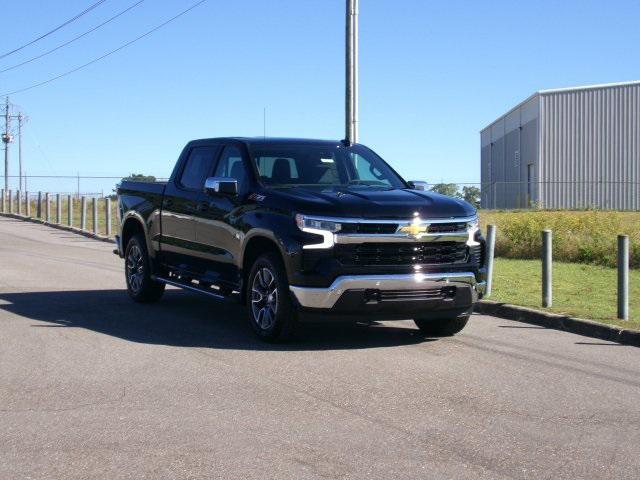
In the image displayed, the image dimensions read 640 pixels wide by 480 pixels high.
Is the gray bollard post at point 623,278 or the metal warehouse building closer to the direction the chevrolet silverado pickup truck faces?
the gray bollard post

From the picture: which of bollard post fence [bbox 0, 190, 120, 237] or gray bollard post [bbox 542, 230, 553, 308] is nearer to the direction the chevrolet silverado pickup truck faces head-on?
the gray bollard post

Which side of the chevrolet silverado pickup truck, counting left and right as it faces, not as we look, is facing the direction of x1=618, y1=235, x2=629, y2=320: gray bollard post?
left

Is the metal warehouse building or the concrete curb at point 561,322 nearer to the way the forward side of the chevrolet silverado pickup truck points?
the concrete curb

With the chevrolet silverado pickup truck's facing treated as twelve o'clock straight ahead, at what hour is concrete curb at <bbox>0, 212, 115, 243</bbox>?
The concrete curb is roughly at 7 o'clock from the chevrolet silverado pickup truck.

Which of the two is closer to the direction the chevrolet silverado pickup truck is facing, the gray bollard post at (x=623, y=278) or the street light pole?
the gray bollard post

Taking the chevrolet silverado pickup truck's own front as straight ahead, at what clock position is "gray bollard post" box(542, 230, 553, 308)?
The gray bollard post is roughly at 9 o'clock from the chevrolet silverado pickup truck.

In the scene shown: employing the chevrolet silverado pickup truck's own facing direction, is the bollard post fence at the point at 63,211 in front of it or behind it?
behind

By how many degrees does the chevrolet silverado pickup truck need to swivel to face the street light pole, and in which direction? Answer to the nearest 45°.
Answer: approximately 135° to its left

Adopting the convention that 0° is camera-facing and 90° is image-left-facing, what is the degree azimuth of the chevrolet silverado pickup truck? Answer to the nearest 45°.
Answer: approximately 315°
